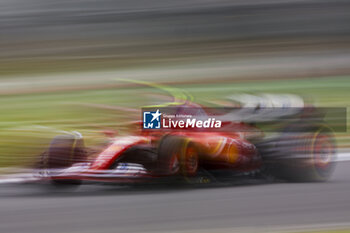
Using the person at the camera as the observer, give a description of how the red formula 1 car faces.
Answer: facing the viewer and to the left of the viewer
